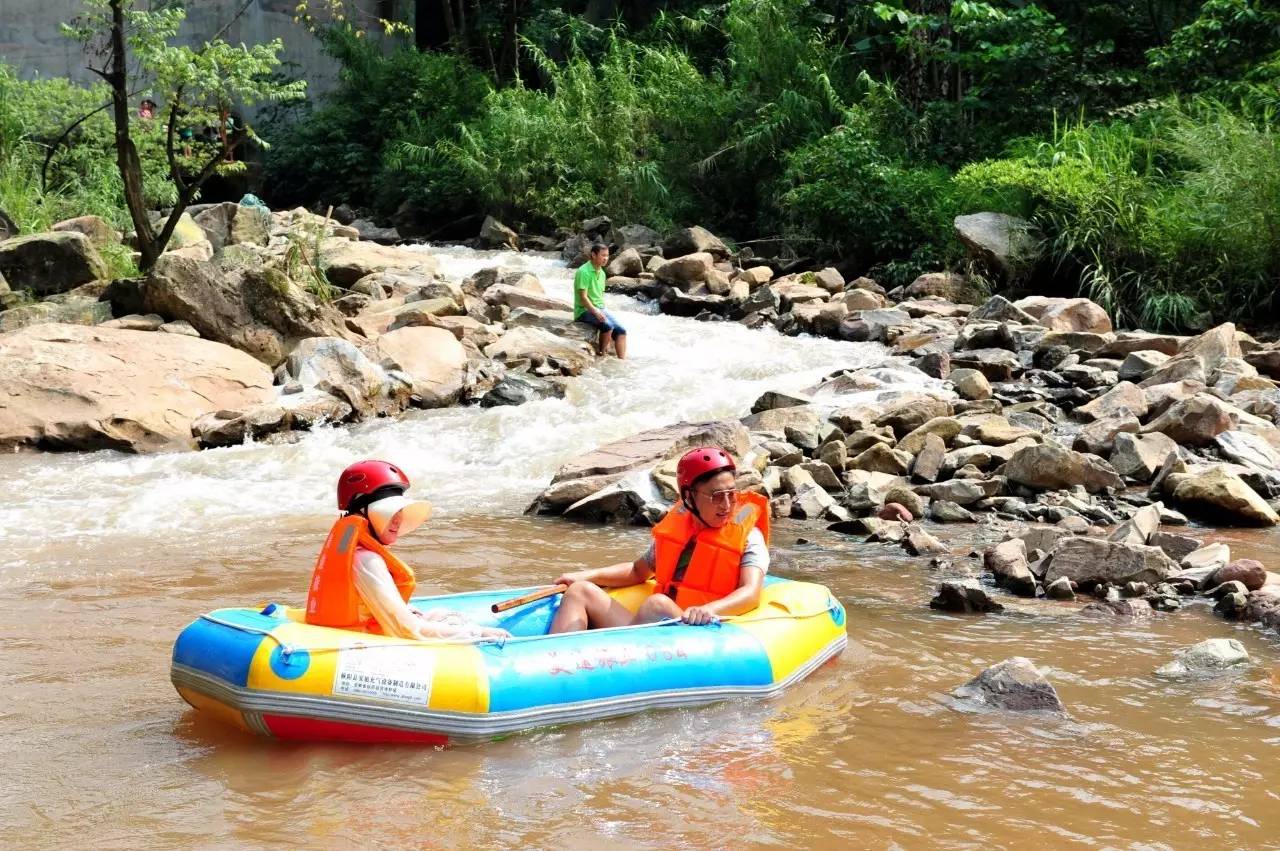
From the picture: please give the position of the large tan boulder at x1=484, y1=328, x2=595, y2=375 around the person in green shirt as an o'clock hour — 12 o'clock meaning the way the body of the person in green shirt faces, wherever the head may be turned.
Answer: The large tan boulder is roughly at 3 o'clock from the person in green shirt.

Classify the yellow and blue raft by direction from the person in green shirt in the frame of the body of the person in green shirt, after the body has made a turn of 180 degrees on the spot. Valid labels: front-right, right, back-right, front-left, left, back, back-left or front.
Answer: back-left

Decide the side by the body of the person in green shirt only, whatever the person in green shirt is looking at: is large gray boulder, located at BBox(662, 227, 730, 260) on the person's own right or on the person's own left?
on the person's own left

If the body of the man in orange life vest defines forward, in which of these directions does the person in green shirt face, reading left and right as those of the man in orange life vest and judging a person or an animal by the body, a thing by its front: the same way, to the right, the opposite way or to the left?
to the left

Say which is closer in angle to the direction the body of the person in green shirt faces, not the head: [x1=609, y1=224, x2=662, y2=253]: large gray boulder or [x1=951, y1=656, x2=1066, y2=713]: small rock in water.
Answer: the small rock in water

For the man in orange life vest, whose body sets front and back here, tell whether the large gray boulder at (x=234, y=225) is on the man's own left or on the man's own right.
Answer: on the man's own right

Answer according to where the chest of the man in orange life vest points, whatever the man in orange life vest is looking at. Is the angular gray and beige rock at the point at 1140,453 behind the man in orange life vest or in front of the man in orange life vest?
behind

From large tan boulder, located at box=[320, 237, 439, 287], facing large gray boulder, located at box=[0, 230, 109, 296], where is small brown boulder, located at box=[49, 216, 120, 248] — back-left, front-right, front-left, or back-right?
front-right

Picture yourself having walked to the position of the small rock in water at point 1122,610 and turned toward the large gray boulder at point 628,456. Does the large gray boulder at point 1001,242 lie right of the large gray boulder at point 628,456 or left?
right

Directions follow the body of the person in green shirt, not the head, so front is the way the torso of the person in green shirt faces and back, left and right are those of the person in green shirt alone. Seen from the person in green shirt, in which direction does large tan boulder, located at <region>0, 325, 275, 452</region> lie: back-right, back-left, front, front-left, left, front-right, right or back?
right

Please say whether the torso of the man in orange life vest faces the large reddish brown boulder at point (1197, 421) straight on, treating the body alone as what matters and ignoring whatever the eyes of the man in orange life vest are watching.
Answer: no

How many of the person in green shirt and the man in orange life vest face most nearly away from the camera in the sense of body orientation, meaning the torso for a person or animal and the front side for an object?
0

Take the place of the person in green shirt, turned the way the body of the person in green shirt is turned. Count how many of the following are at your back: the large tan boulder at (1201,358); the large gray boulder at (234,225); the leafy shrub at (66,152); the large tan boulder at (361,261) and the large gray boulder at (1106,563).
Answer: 3

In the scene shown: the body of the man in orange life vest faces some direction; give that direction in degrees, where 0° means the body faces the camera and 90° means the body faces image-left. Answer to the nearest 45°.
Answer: approximately 45°

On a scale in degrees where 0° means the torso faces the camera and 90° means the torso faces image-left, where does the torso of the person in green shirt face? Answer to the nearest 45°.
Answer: approximately 315°

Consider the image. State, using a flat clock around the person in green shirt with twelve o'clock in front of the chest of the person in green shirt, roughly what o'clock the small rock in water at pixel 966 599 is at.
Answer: The small rock in water is roughly at 1 o'clock from the person in green shirt.

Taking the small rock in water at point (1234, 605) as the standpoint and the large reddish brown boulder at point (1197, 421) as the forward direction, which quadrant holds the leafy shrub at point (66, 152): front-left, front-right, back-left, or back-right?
front-left
